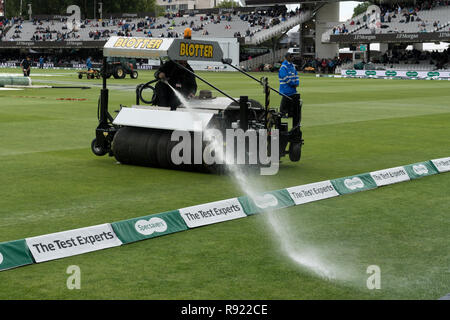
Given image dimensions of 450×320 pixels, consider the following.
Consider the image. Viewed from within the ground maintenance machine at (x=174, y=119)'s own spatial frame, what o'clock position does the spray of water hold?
The spray of water is roughly at 10 o'clock from the ground maintenance machine.

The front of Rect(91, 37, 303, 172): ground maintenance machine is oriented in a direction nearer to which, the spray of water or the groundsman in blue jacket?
the spray of water

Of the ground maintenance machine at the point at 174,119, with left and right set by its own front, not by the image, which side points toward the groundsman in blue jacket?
back

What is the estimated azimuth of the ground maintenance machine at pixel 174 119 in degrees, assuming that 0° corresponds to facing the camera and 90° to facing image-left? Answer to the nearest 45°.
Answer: approximately 45°
